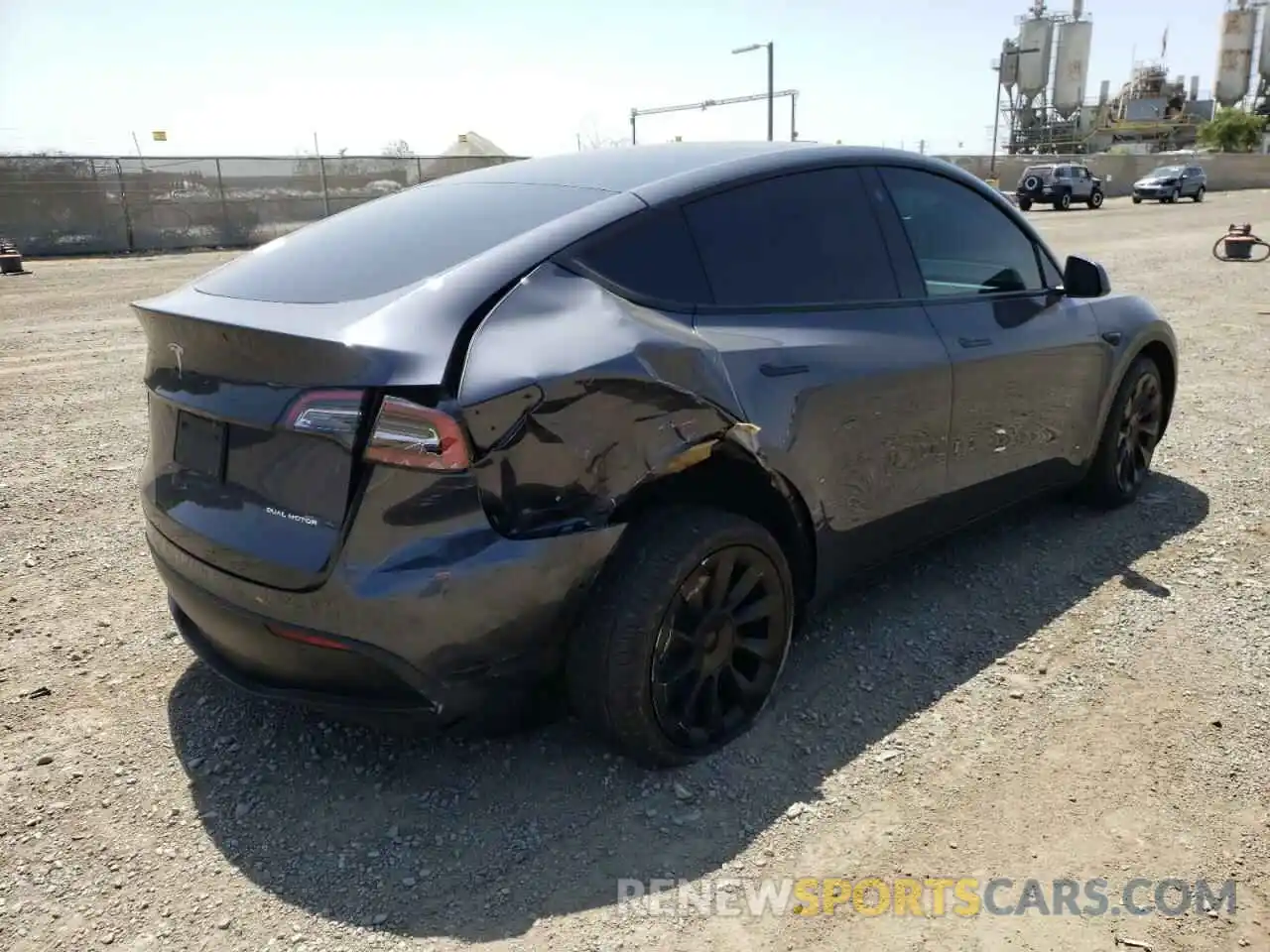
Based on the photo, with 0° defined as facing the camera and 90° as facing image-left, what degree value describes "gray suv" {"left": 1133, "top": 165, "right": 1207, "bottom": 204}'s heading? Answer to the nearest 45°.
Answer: approximately 45°

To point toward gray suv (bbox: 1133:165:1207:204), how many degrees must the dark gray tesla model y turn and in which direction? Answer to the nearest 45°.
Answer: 0° — it already faces it

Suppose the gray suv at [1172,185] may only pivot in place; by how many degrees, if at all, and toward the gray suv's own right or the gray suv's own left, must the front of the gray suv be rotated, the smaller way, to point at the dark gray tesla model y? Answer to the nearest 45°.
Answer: approximately 45° to the gray suv's own left

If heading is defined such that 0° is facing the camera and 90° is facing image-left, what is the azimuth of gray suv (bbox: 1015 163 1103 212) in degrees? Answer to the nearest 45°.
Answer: approximately 225°

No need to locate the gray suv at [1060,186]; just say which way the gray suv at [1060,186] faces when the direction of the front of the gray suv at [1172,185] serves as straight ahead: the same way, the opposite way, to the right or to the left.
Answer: the opposite way

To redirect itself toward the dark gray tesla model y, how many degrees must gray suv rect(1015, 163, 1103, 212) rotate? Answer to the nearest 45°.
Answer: approximately 135° to its right

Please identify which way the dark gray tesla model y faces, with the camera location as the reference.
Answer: facing away from the viewer and to the right of the viewer

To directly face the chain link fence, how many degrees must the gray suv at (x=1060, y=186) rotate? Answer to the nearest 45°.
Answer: approximately 180°

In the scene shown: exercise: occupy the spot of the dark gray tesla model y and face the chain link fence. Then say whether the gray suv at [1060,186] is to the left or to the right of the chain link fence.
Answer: right

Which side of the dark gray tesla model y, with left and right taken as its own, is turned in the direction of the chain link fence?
left
